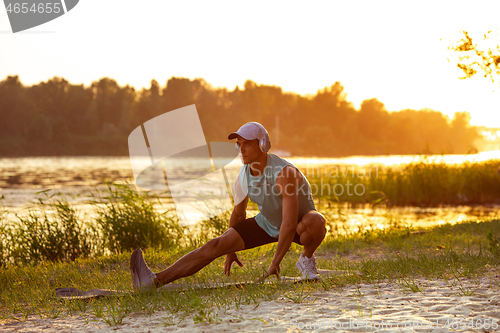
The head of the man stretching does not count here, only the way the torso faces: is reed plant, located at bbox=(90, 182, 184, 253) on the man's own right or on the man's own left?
on the man's own right

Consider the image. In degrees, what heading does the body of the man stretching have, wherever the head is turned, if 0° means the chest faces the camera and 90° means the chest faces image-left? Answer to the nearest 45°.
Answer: approximately 45°

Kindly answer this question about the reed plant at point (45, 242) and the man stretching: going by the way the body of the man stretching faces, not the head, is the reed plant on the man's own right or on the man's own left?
on the man's own right
